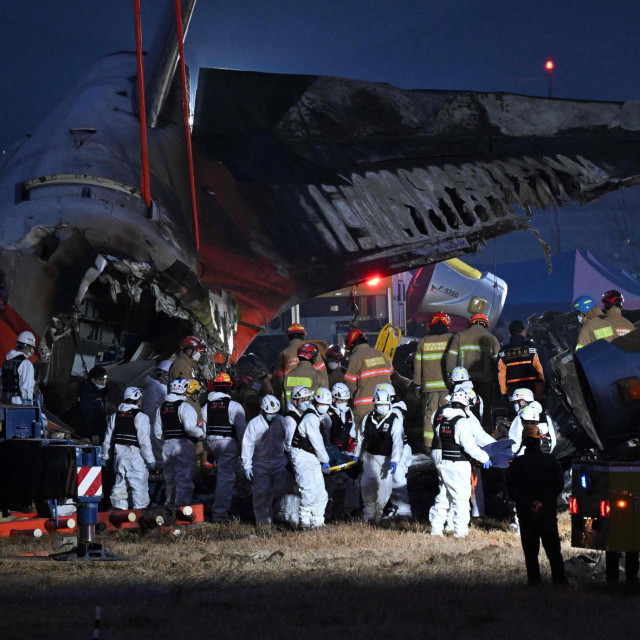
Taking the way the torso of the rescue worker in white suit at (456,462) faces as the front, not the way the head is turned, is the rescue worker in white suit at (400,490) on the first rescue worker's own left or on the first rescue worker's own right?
on the first rescue worker's own left

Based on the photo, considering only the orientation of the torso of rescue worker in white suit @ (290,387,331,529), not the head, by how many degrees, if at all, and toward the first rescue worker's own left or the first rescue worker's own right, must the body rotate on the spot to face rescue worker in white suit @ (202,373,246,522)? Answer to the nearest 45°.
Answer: approximately 135° to the first rescue worker's own left
